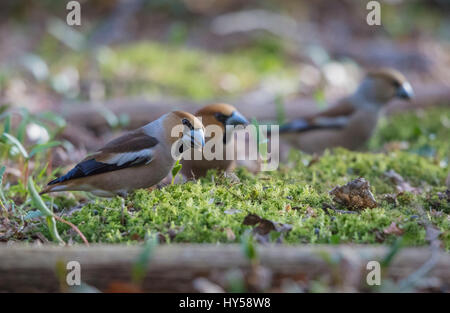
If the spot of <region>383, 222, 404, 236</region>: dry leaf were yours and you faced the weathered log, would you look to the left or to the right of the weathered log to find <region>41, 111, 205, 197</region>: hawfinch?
right

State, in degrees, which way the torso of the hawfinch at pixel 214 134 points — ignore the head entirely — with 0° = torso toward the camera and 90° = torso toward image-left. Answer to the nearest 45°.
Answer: approximately 270°

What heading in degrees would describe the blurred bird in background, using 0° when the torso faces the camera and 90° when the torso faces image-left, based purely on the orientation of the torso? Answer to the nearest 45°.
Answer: approximately 270°

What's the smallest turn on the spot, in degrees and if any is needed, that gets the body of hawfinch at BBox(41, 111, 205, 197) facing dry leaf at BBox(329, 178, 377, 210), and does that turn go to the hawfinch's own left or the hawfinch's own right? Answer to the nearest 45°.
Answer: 0° — it already faces it

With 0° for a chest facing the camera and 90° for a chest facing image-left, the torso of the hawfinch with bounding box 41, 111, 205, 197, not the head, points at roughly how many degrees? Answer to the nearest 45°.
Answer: approximately 270°

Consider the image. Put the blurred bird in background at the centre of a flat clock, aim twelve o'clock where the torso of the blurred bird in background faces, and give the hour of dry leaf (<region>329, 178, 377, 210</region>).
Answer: The dry leaf is roughly at 3 o'clock from the blurred bird in background.

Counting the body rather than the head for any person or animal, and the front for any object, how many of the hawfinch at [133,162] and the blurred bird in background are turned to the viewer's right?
2
